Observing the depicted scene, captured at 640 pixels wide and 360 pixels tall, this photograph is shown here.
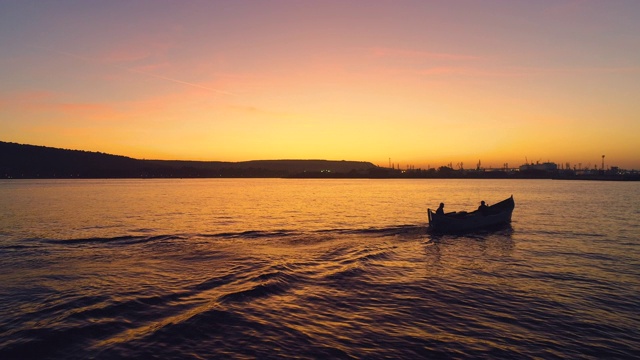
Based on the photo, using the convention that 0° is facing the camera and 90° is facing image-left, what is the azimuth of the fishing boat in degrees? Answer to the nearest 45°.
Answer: approximately 270°
